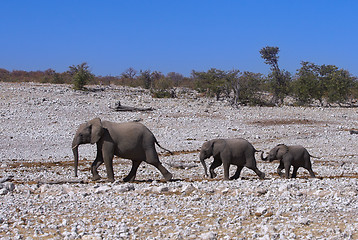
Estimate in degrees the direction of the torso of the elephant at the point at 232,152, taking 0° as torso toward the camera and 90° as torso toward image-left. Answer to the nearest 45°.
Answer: approximately 90°

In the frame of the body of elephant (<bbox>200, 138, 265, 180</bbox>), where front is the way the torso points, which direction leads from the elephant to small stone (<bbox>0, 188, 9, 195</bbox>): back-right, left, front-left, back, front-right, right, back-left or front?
front-left

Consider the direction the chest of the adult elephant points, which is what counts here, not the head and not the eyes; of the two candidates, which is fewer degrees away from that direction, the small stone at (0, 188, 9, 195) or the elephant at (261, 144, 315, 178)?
the small stone

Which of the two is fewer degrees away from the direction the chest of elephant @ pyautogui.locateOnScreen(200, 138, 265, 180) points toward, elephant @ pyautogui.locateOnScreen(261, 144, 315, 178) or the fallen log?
the fallen log

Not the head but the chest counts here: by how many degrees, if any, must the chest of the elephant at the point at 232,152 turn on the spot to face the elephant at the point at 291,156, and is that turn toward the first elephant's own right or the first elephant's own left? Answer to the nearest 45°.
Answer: approximately 135° to the first elephant's own right

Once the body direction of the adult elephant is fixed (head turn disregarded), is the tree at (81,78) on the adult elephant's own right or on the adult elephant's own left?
on the adult elephant's own right

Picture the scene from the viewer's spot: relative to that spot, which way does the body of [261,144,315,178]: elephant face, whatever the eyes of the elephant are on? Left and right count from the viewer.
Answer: facing to the left of the viewer

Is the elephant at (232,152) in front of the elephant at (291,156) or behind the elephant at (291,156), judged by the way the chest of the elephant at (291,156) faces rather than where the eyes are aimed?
in front

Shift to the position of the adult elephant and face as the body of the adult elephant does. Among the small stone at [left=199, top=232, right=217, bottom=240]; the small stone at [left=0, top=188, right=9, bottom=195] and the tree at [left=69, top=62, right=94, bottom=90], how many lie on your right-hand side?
1

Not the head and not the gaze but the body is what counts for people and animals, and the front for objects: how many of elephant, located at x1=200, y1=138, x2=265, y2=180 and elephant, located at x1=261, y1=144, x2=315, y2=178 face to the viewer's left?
2

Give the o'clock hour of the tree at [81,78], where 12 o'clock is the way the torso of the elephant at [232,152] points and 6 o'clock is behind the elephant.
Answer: The tree is roughly at 2 o'clock from the elephant.

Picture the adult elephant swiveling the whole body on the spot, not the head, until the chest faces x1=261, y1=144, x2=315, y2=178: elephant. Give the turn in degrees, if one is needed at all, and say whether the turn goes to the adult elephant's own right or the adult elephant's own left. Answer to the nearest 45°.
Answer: approximately 180°

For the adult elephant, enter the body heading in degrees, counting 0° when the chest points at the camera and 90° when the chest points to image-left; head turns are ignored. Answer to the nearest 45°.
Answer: approximately 90°

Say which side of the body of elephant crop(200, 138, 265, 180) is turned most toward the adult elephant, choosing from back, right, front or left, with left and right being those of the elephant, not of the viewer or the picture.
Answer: front

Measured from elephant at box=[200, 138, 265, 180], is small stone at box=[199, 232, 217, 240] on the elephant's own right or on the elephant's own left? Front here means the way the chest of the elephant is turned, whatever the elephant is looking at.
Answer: on the elephant's own left
